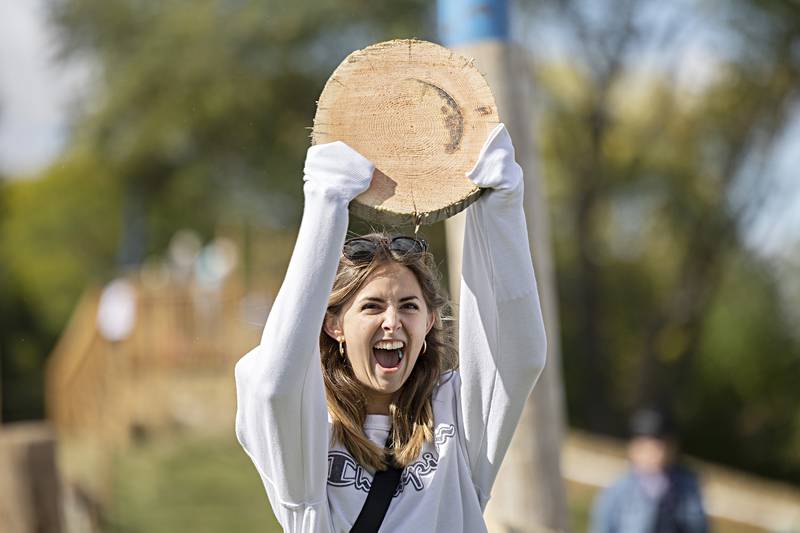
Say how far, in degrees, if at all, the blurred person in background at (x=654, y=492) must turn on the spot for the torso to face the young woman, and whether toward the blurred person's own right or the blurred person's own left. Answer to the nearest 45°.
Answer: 0° — they already face them

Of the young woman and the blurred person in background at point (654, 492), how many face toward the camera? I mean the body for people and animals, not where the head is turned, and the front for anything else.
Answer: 2

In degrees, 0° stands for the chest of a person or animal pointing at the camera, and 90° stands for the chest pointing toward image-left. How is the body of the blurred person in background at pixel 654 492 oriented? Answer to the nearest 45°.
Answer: approximately 0°

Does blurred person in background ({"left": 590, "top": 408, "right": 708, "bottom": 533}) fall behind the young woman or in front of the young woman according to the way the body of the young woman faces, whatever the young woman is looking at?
behind

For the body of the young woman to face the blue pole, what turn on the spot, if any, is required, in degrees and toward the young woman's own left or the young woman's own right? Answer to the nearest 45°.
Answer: approximately 180°
